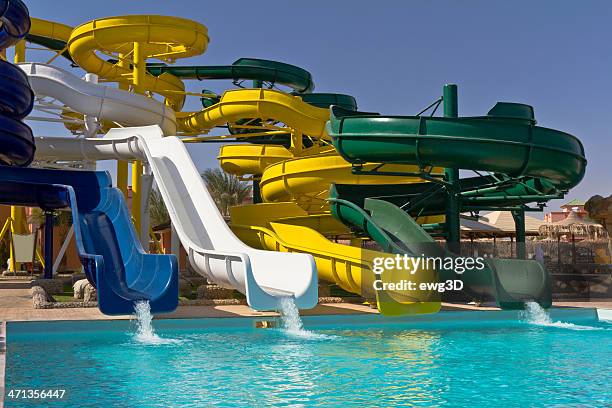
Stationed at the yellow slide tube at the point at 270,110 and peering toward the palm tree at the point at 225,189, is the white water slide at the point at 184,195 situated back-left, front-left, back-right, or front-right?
back-left

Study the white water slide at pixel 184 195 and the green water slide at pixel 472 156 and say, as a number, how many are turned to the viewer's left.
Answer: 0

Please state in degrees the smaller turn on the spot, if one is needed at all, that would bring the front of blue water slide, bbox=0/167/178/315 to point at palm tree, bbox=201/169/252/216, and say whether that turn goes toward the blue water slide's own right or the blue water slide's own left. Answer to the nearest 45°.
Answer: approximately 135° to the blue water slide's own left

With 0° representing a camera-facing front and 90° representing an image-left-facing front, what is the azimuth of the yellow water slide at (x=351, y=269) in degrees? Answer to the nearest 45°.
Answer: approximately 315°

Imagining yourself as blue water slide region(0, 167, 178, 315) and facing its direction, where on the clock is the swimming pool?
The swimming pool is roughly at 1 o'clock from the blue water slide.

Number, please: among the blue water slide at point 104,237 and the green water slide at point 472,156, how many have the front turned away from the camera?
0

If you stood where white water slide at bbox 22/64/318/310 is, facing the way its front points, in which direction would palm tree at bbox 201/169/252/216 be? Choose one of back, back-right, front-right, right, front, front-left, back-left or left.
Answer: back-left

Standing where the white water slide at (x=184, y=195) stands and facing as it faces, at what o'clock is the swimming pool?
The swimming pool is roughly at 1 o'clock from the white water slide.

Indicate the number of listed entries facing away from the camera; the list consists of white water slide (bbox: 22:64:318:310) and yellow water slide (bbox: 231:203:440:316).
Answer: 0

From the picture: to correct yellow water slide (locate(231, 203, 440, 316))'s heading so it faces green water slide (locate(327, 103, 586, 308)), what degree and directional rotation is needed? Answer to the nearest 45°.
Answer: approximately 45° to its left
